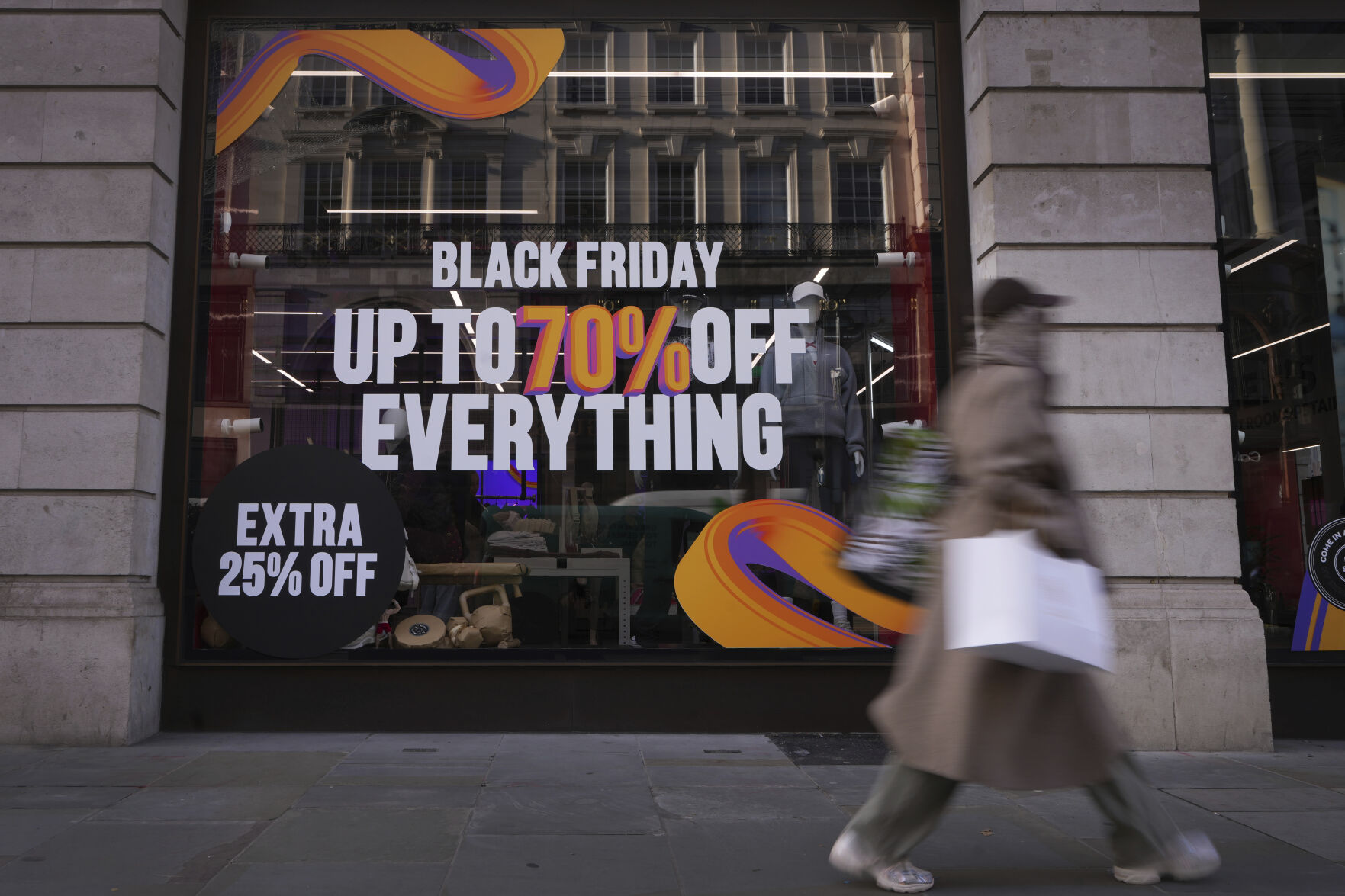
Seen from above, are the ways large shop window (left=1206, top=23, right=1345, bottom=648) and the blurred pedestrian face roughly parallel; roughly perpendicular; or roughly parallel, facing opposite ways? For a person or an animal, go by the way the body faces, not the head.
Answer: roughly perpendicular

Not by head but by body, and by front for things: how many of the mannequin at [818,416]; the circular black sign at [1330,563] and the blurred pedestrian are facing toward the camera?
2

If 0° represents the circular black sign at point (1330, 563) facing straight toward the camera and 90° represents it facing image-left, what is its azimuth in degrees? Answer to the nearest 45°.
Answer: approximately 0°

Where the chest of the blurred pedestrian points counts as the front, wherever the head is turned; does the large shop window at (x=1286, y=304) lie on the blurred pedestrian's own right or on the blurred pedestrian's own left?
on the blurred pedestrian's own left

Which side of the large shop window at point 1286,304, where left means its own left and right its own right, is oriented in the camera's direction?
front

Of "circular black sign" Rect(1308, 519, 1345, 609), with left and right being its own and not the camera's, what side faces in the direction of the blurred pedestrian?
front

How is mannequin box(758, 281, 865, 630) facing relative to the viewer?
toward the camera

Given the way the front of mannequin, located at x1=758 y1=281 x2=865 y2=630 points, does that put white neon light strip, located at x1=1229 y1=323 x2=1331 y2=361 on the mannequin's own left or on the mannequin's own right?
on the mannequin's own left

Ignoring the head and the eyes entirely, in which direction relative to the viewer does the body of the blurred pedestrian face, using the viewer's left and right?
facing to the right of the viewer

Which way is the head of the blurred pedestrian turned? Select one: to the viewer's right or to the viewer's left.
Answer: to the viewer's right

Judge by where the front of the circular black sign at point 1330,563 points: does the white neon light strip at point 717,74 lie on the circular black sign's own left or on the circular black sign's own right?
on the circular black sign's own right

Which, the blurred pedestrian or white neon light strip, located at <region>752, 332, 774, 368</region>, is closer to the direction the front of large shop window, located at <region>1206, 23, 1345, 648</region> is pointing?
the blurred pedestrian

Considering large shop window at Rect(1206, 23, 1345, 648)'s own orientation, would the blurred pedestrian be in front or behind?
in front

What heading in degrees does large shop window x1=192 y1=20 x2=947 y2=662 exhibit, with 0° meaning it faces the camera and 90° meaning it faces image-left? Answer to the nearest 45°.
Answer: approximately 0°
